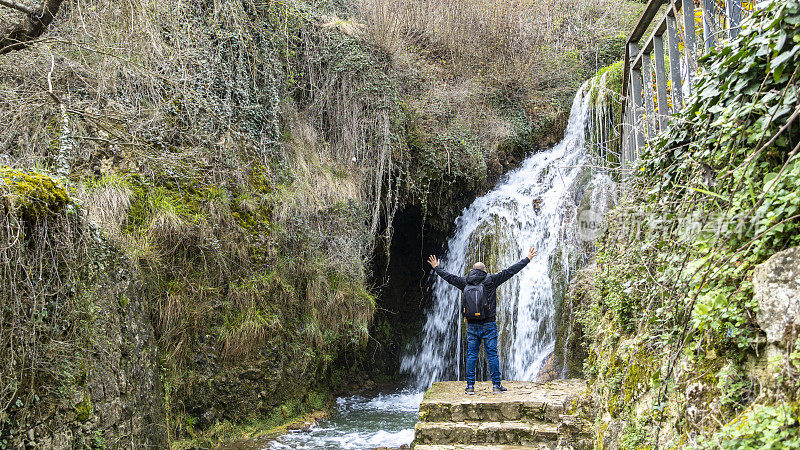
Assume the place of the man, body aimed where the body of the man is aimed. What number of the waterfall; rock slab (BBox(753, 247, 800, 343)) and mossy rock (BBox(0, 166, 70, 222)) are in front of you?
1

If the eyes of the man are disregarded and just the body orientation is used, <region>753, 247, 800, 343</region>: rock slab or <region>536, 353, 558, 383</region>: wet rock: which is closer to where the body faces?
the wet rock

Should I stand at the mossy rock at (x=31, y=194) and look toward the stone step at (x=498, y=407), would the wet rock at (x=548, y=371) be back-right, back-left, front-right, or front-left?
front-left

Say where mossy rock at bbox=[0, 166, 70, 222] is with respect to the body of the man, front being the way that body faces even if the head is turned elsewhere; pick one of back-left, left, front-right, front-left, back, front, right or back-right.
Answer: back-left

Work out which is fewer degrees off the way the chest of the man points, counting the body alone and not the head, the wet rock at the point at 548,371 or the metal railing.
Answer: the wet rock

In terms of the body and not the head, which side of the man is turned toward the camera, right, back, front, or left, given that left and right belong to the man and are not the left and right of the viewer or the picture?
back

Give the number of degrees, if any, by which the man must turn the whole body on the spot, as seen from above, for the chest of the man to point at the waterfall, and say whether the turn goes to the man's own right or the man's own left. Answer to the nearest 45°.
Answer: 0° — they already face it

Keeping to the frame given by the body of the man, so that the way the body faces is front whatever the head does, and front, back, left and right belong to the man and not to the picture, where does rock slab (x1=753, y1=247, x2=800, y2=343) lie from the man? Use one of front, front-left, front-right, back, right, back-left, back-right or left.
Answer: back
